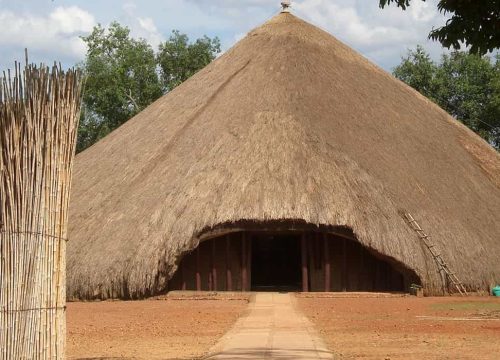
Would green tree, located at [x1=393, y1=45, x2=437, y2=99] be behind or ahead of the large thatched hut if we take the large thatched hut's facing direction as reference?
behind

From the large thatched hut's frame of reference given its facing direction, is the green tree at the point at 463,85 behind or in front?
behind

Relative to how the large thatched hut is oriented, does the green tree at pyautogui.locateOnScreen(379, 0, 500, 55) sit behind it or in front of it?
in front

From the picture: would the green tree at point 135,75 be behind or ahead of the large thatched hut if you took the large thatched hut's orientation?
behind

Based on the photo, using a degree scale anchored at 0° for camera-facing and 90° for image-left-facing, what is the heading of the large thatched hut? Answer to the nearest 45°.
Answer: approximately 0°

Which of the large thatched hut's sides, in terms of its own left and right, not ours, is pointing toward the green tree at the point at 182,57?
back

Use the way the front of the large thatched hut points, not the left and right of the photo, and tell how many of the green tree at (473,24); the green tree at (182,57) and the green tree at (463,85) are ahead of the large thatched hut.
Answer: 1
